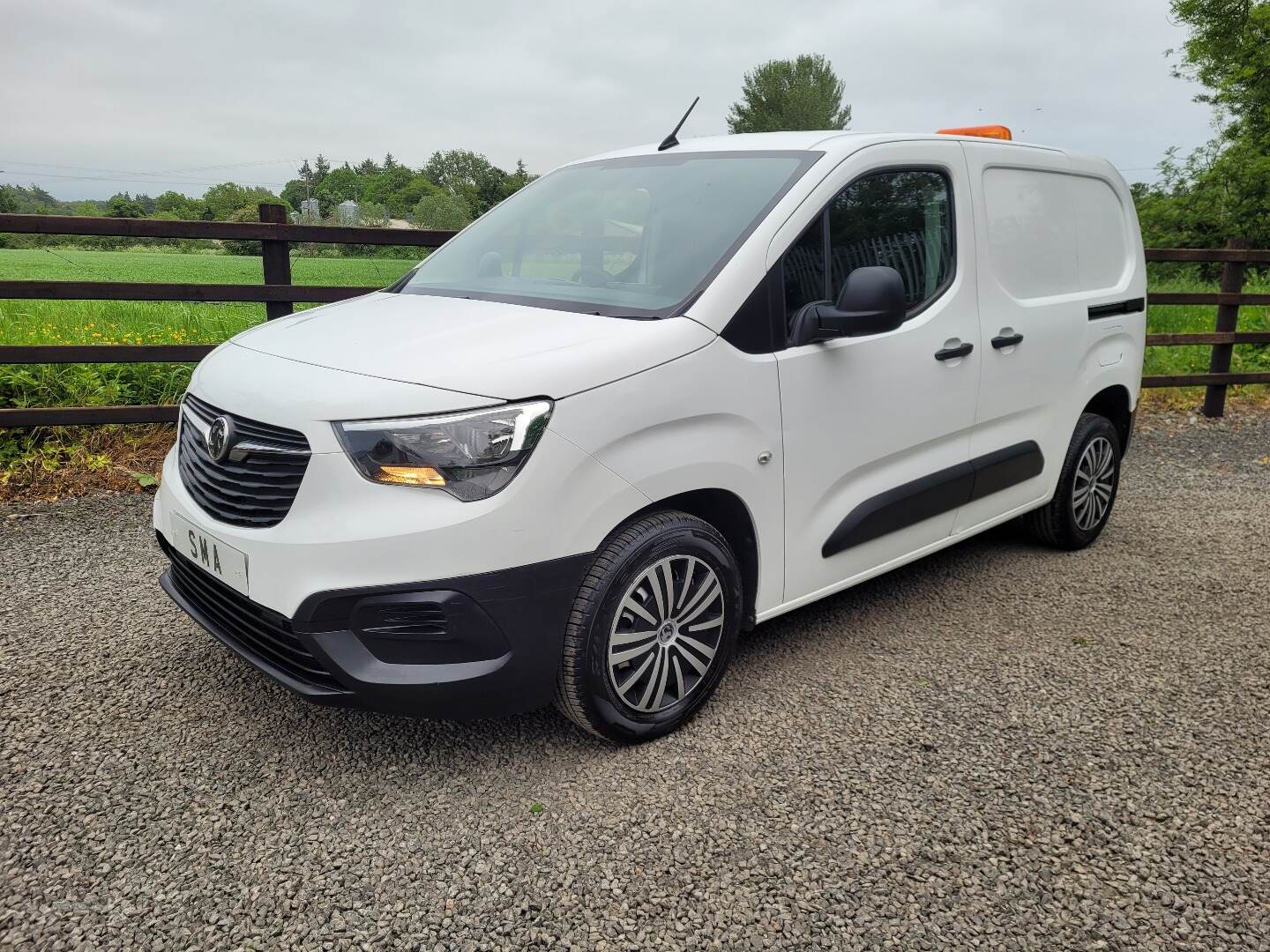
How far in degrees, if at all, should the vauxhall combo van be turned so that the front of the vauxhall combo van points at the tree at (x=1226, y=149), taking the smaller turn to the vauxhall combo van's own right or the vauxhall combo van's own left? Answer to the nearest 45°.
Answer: approximately 180°

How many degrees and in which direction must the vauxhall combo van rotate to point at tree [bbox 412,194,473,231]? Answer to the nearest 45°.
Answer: approximately 135° to its right

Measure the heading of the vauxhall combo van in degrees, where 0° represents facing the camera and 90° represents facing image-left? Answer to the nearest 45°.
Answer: approximately 45°

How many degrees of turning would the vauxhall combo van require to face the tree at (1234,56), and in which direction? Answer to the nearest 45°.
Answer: approximately 180°

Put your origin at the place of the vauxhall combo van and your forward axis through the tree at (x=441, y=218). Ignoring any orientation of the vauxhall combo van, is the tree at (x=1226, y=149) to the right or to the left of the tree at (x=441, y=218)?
right
